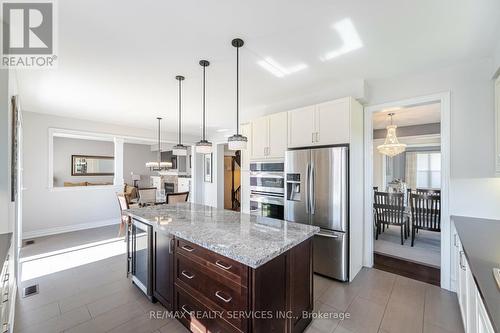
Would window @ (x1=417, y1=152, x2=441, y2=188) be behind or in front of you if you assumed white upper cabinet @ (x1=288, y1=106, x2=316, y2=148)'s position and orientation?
behind

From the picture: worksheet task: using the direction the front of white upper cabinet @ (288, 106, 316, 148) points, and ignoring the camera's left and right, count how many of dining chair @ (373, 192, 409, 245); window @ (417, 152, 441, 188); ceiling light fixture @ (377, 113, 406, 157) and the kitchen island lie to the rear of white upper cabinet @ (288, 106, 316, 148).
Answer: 3

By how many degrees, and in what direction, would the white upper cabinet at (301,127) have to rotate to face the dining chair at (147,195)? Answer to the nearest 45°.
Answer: approximately 45° to its right

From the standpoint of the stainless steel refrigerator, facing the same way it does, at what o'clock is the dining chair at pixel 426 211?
The dining chair is roughly at 6 o'clock from the stainless steel refrigerator.

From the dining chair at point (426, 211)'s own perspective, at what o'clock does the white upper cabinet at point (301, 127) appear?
The white upper cabinet is roughly at 7 o'clock from the dining chair.

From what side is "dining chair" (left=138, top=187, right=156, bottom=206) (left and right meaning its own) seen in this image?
back

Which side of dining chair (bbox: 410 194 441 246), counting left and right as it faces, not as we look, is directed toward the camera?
back

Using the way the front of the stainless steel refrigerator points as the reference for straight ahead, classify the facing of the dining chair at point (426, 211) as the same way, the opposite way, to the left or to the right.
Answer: the opposite way

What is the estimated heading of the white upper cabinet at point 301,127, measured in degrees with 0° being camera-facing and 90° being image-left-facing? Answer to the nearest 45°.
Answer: approximately 45°

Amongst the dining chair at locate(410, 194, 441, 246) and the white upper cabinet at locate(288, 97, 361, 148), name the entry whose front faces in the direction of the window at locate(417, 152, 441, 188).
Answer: the dining chair
